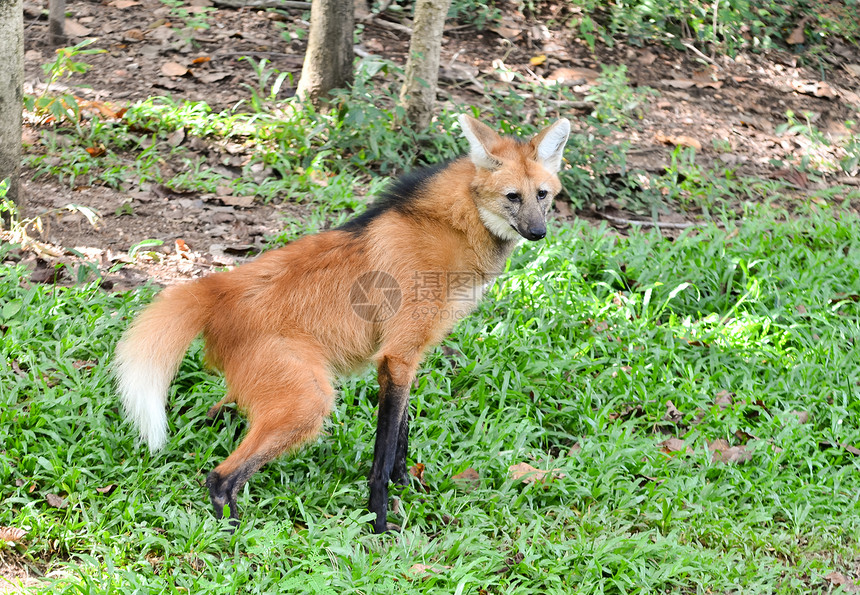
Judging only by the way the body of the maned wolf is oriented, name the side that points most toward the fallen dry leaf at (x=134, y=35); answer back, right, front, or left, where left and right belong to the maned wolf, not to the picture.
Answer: left

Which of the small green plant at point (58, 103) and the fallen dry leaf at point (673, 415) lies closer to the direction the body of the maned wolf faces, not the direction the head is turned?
the fallen dry leaf

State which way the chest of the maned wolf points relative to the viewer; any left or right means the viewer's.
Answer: facing to the right of the viewer

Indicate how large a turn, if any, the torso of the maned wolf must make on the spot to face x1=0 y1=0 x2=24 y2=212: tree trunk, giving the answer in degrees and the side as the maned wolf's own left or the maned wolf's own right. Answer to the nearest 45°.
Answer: approximately 135° to the maned wolf's own left

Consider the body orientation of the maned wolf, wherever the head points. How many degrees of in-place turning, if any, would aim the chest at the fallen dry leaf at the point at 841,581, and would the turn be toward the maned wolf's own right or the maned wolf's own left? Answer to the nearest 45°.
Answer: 0° — it already faces it

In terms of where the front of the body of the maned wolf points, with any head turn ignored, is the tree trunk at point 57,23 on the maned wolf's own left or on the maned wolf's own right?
on the maned wolf's own left

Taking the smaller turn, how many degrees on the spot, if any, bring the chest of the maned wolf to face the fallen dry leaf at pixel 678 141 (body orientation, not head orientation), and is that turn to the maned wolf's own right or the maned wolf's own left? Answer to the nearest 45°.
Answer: approximately 45° to the maned wolf's own left

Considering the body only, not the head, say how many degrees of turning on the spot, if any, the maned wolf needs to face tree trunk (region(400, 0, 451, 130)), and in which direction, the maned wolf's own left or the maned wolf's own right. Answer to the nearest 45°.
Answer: approximately 90° to the maned wolf's own left

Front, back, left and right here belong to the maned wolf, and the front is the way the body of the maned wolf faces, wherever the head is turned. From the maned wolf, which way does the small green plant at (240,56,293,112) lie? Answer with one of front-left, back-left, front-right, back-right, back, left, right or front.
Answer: left

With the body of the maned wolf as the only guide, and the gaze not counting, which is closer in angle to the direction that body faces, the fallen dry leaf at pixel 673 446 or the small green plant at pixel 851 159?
the fallen dry leaf
